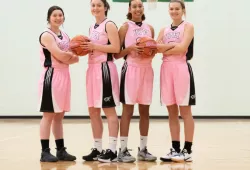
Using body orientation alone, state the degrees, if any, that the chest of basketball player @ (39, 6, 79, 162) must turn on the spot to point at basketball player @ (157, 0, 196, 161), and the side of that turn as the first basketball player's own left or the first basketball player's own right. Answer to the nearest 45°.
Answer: approximately 45° to the first basketball player's own left

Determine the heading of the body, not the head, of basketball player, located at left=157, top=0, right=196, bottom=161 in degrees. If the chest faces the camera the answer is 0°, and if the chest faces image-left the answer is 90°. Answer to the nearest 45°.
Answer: approximately 45°

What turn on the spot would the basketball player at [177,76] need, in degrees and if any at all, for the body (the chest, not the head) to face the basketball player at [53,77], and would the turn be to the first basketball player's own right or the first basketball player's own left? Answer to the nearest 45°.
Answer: approximately 45° to the first basketball player's own right

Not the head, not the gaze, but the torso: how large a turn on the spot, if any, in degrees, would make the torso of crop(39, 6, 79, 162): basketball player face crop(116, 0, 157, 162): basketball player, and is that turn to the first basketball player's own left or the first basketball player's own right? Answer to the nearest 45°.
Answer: approximately 45° to the first basketball player's own left

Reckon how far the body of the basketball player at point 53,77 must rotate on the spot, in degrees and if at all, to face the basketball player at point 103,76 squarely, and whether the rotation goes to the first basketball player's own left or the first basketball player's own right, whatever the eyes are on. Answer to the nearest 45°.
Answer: approximately 45° to the first basketball player's own left

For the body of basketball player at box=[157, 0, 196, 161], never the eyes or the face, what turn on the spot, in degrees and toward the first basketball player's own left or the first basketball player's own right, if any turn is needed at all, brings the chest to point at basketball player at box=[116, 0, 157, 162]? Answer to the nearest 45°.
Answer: approximately 45° to the first basketball player's own right

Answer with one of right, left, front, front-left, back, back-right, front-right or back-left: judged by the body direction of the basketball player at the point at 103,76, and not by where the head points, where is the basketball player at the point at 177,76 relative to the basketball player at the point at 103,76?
back-left

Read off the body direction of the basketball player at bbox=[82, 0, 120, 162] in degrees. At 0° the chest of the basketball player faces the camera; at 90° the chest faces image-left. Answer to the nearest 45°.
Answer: approximately 45°
